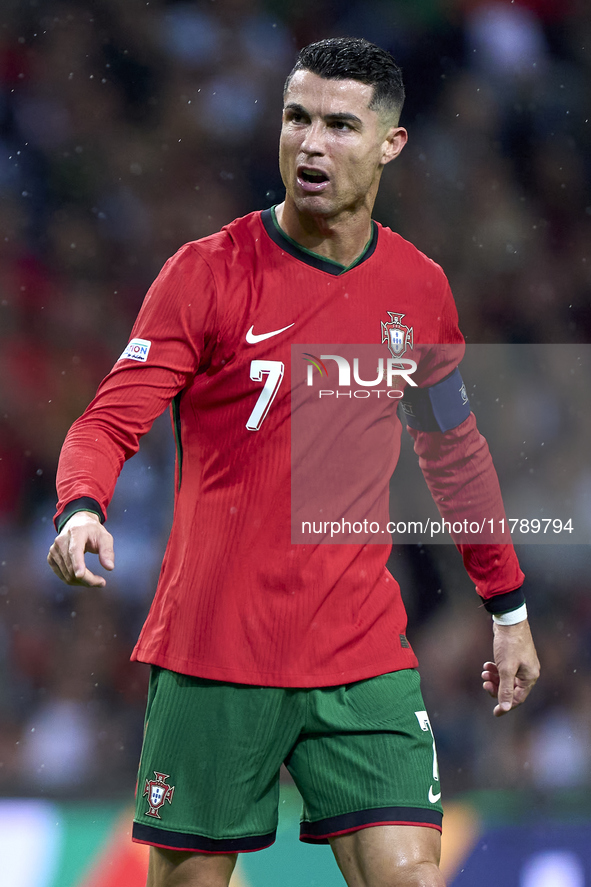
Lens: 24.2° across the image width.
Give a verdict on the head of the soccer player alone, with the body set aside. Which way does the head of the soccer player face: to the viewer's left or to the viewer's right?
to the viewer's left

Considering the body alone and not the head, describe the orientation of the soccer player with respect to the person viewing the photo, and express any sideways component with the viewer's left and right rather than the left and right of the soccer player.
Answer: facing the viewer
